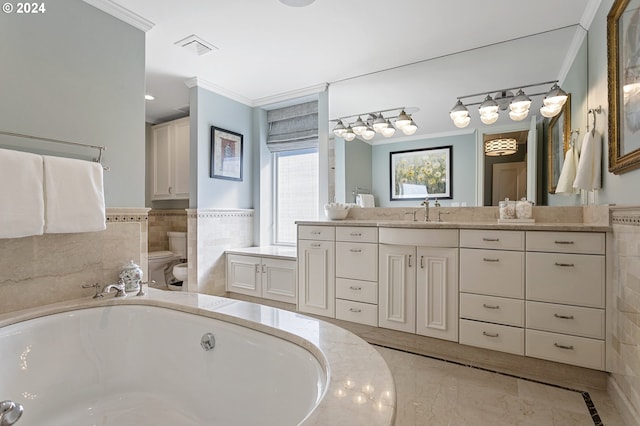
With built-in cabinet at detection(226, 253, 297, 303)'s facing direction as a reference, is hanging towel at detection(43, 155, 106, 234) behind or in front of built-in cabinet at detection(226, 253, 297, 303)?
in front

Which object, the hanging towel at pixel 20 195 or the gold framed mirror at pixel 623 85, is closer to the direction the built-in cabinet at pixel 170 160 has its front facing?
the hanging towel

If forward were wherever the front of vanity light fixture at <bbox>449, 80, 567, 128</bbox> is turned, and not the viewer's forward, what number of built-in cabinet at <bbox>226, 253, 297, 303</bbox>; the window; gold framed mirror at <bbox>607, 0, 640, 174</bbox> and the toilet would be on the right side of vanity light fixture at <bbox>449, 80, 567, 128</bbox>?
3

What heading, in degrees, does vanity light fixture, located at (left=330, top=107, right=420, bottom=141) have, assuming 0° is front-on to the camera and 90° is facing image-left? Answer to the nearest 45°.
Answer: approximately 45°

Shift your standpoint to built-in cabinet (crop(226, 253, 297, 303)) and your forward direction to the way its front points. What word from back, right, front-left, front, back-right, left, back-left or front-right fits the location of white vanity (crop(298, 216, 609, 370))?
left

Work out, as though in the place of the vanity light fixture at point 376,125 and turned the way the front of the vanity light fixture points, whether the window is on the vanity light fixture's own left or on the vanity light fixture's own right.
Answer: on the vanity light fixture's own right

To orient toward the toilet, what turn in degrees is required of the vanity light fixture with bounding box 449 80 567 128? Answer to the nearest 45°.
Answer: approximately 90° to its right

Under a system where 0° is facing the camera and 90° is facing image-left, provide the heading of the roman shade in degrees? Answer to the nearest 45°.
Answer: approximately 45°

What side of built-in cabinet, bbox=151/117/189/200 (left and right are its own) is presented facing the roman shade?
left

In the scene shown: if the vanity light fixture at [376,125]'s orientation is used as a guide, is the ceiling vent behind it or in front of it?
in front
